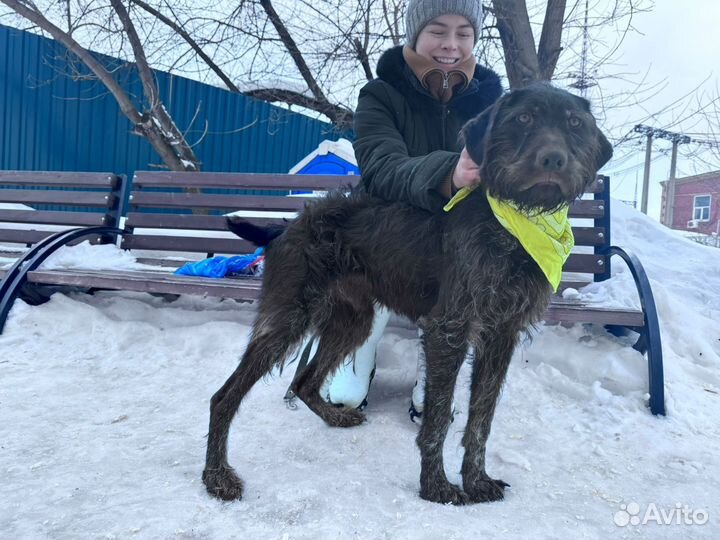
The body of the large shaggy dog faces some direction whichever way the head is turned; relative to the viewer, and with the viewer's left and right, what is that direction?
facing the viewer and to the right of the viewer

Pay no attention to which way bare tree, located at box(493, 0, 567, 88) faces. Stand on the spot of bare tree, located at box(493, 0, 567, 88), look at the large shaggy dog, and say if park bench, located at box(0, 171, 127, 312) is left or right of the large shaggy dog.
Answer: right

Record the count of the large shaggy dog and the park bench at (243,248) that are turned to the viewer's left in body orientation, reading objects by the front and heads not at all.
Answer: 0

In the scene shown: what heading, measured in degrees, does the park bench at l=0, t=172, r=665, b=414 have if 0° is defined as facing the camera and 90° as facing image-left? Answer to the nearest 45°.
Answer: approximately 0°

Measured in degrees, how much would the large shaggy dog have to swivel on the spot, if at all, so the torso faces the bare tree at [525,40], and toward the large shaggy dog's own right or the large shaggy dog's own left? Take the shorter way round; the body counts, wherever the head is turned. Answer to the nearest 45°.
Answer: approximately 135° to the large shaggy dog's own left

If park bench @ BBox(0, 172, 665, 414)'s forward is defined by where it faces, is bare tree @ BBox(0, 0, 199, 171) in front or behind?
behind
